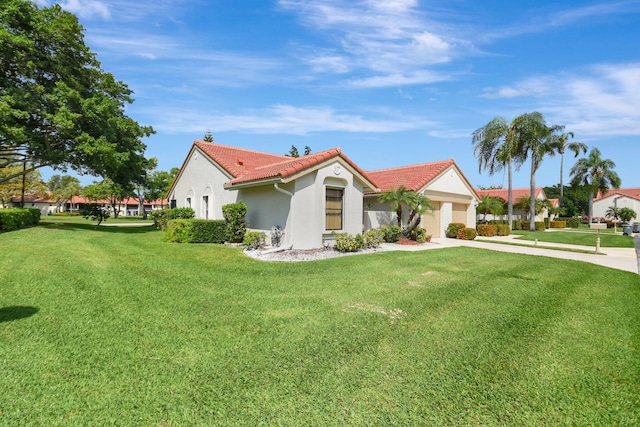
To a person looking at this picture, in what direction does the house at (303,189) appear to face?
facing the viewer and to the right of the viewer

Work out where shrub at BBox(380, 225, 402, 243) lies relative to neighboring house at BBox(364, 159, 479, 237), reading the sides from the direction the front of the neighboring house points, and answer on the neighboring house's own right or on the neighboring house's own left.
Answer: on the neighboring house's own right

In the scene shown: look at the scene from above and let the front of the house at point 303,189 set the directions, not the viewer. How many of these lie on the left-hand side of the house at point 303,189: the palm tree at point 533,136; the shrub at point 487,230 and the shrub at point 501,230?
3

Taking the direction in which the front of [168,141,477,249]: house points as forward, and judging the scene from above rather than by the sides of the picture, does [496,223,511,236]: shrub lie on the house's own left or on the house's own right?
on the house's own left

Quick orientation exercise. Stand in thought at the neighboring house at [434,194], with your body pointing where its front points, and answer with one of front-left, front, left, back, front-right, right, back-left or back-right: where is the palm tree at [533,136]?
left

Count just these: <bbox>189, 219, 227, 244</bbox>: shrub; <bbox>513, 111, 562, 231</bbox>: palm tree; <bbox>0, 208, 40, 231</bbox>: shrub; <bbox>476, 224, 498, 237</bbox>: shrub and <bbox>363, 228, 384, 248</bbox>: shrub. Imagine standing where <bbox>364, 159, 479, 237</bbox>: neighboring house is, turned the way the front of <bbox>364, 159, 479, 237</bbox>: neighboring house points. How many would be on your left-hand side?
2

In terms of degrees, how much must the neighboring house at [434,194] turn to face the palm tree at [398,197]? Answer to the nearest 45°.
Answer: approximately 45° to its right

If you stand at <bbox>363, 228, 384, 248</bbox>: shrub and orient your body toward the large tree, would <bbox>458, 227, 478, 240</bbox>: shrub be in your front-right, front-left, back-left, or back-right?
back-right

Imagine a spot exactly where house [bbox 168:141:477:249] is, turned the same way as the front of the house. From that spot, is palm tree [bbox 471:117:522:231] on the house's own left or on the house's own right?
on the house's own left

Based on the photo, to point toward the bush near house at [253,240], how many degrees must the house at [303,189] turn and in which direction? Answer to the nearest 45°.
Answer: approximately 90° to its right
